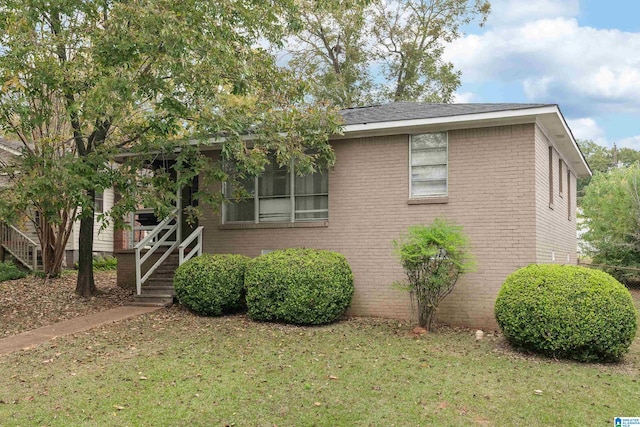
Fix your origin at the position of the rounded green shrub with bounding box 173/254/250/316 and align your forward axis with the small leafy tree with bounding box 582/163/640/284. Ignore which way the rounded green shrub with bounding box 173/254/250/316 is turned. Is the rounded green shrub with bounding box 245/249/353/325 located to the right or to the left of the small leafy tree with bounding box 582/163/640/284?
right

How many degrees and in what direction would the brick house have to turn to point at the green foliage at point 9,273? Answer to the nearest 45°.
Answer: approximately 45° to its right

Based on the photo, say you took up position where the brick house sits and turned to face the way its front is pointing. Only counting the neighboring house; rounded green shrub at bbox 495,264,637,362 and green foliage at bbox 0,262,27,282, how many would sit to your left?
1

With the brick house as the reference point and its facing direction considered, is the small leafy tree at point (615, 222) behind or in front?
behind

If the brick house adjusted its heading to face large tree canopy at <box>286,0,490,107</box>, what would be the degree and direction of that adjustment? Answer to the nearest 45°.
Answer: approximately 135° to its right

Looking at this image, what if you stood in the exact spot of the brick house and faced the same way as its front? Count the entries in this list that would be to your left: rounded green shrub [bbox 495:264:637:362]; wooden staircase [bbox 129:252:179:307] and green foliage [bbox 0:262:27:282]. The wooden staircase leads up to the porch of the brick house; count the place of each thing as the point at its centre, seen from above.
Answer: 1

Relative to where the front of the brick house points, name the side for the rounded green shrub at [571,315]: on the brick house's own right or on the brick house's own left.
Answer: on the brick house's own left

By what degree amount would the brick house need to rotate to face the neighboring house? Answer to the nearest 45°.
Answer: approximately 90° to its right

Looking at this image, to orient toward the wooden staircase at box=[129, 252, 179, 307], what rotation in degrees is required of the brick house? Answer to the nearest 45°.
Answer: approximately 45° to its right

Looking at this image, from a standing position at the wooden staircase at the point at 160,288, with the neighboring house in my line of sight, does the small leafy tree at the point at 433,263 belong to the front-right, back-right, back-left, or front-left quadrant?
back-right

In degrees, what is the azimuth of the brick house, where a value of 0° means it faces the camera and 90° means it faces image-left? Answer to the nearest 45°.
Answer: approximately 45°
